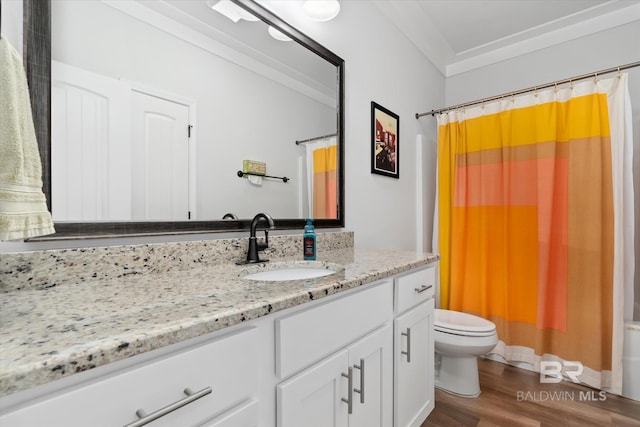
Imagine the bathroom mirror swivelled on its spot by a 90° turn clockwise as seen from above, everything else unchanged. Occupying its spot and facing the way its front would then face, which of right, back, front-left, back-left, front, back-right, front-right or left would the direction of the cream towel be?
front

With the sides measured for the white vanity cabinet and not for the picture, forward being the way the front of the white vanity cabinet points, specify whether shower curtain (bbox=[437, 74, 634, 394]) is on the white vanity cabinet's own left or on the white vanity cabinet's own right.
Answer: on the white vanity cabinet's own left

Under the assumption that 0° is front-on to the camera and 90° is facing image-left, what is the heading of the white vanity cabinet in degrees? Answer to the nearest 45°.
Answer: approximately 315°

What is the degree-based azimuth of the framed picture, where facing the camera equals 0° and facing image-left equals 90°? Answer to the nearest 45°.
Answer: approximately 315°

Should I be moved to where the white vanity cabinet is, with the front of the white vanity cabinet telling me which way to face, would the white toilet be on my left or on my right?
on my left

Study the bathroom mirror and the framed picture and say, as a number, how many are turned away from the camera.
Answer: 0

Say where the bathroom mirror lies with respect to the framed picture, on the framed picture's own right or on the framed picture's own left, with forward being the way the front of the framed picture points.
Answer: on the framed picture's own right

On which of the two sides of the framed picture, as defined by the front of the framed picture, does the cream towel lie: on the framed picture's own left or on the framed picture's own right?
on the framed picture's own right

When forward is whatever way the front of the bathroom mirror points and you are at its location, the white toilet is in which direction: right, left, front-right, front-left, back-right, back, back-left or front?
front-left

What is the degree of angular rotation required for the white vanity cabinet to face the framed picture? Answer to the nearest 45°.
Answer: approximately 90° to its left

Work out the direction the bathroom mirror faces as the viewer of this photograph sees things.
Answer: facing the viewer and to the right of the viewer

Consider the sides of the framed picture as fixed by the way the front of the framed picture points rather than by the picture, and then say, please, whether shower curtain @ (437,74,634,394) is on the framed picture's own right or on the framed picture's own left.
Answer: on the framed picture's own left

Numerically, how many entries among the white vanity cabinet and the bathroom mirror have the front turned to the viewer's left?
0
